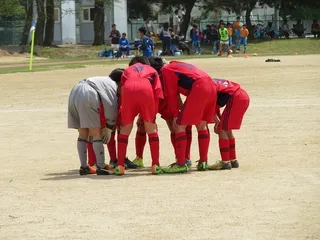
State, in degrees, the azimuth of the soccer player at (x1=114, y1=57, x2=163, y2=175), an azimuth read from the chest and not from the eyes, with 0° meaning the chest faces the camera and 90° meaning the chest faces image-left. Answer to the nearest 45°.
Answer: approximately 180°

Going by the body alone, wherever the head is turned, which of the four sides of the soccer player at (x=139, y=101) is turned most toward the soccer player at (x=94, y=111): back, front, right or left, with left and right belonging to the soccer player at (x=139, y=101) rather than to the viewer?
left

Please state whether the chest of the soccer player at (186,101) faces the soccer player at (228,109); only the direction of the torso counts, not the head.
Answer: no

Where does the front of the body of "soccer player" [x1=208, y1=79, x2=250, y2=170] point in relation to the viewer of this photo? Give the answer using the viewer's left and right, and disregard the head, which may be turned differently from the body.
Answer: facing to the left of the viewer

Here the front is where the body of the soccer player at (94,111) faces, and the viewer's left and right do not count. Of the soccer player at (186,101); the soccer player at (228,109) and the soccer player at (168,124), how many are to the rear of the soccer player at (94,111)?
0

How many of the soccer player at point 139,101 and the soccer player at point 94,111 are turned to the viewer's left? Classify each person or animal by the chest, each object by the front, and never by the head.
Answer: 0

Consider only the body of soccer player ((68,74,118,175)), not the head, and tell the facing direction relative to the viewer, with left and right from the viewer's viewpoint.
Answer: facing away from the viewer and to the right of the viewer

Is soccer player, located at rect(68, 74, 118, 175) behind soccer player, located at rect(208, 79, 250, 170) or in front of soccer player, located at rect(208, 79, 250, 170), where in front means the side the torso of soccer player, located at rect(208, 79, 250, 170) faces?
in front

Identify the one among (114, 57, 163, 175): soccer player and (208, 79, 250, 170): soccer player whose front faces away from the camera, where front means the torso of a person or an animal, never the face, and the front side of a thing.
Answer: (114, 57, 163, 175): soccer player

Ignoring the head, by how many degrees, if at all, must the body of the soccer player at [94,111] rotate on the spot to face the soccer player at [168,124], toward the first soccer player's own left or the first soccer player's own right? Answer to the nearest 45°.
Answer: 0° — they already face them

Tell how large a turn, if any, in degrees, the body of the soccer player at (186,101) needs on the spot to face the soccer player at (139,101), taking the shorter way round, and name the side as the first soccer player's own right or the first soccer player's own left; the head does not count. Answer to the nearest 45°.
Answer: approximately 45° to the first soccer player's own left

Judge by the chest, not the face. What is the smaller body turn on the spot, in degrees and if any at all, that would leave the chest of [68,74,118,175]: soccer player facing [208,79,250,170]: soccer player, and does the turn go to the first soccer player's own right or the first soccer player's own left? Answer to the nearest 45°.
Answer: approximately 45° to the first soccer player's own right

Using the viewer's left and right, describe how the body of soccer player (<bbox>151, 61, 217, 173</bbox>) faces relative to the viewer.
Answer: facing away from the viewer and to the left of the viewer

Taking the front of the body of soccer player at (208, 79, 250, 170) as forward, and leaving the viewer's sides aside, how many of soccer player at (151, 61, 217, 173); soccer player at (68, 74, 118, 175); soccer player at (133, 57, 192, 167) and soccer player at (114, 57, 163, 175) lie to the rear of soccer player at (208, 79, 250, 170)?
0

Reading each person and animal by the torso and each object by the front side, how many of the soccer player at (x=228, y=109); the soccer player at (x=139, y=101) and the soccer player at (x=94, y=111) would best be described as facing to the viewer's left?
1

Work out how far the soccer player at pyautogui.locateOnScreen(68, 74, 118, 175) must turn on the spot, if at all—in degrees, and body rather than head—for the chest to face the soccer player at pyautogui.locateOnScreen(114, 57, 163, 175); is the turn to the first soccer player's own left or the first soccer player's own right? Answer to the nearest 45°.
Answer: approximately 45° to the first soccer player's own right
